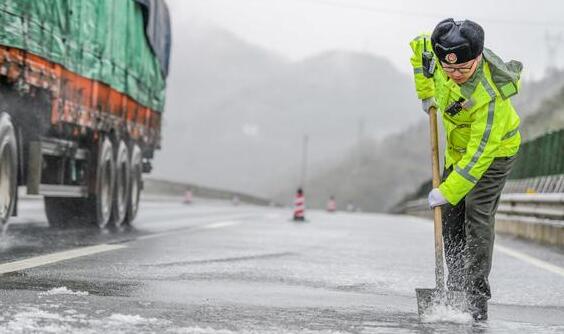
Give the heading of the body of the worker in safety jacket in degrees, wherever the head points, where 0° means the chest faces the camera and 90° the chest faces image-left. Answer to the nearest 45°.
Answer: approximately 45°

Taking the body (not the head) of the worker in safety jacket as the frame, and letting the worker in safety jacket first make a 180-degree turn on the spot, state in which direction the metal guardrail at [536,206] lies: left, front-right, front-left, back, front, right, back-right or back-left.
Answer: front-left

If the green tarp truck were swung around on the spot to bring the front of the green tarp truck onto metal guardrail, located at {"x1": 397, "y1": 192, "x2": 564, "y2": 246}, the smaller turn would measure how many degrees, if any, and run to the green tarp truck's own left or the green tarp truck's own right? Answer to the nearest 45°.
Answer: approximately 135° to the green tarp truck's own left

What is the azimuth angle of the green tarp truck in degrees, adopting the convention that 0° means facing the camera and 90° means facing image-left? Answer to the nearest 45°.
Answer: approximately 45°

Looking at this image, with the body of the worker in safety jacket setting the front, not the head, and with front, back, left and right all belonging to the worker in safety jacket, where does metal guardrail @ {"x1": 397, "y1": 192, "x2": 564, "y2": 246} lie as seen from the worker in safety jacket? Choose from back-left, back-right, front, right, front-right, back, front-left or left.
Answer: back-right
